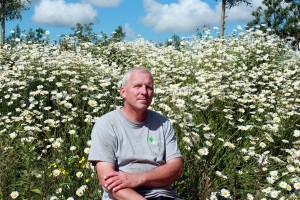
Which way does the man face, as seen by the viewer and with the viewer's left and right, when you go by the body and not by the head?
facing the viewer and to the right of the viewer
